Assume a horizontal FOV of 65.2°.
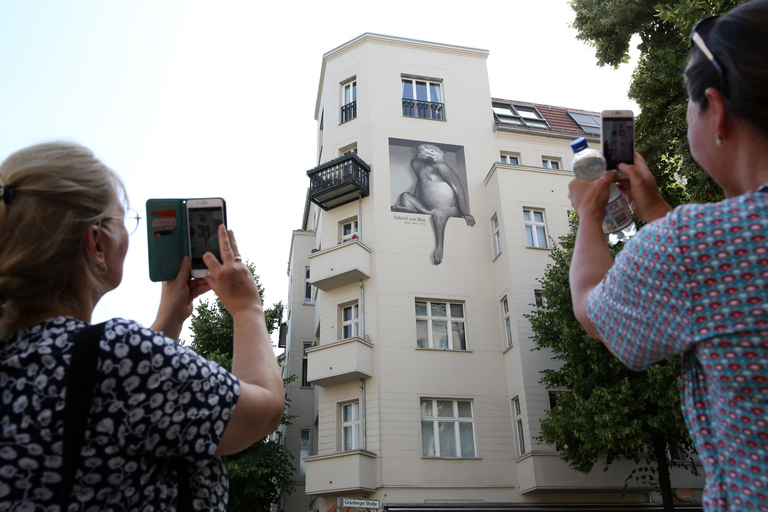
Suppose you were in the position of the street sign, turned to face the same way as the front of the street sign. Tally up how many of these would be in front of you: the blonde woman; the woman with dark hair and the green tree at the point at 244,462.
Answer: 2

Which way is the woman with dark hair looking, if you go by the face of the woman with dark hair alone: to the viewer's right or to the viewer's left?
to the viewer's left

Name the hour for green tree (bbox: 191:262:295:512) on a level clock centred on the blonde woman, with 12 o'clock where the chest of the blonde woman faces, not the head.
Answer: The green tree is roughly at 11 o'clock from the blonde woman.

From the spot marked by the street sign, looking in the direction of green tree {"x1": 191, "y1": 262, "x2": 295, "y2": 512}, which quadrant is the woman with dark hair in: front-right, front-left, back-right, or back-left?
back-left

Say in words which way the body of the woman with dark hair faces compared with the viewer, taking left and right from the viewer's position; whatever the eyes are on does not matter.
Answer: facing away from the viewer and to the left of the viewer

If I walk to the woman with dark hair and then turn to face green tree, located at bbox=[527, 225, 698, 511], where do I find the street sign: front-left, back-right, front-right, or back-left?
front-left

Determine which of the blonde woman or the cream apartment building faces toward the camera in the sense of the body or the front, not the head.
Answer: the cream apartment building

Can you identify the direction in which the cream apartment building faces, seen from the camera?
facing the viewer

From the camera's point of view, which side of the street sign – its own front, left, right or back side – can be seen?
front

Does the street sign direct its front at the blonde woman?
yes

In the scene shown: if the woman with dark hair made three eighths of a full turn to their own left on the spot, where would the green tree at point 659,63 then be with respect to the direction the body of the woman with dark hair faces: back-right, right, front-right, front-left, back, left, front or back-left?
back

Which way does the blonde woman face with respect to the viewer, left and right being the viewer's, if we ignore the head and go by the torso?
facing away from the viewer and to the right of the viewer

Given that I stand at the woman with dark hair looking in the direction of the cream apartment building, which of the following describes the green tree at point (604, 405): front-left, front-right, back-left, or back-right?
front-right

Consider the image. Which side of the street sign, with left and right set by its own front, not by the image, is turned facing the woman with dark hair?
front

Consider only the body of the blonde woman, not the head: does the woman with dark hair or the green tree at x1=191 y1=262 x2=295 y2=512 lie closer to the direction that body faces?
the green tree

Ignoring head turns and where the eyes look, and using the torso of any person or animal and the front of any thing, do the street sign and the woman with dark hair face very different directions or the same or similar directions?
very different directions

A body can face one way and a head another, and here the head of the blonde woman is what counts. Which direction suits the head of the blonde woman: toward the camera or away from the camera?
away from the camera

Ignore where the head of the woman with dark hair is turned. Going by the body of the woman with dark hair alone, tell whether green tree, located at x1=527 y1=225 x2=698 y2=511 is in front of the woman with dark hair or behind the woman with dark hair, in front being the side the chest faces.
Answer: in front

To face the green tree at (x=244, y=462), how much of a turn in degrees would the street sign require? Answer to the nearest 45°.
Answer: approximately 135° to its right

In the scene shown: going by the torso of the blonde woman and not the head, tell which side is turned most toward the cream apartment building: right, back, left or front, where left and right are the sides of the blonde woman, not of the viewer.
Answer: front

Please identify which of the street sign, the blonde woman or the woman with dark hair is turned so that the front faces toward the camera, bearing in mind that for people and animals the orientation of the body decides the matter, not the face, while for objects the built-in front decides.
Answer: the street sign
